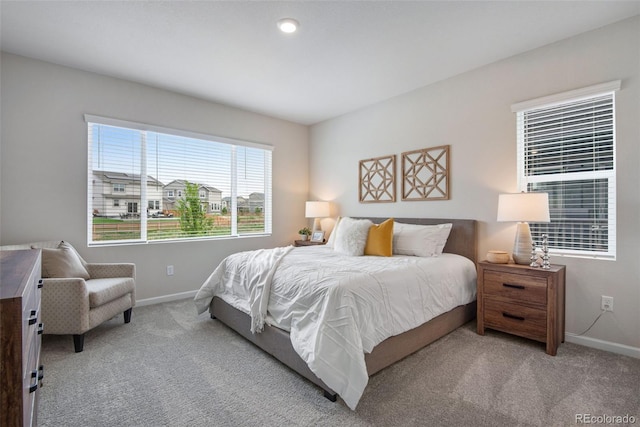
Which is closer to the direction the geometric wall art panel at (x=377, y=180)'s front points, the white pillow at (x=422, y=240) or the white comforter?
the white comforter

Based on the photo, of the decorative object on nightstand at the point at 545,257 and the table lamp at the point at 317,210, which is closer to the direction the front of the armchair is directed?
the decorative object on nightstand

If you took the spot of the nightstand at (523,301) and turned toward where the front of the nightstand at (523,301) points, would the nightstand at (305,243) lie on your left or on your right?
on your right

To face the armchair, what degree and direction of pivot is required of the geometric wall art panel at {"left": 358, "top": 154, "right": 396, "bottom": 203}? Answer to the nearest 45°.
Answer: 0° — it already faces it

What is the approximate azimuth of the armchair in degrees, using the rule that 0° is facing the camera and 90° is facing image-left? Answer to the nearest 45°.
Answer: approximately 315°

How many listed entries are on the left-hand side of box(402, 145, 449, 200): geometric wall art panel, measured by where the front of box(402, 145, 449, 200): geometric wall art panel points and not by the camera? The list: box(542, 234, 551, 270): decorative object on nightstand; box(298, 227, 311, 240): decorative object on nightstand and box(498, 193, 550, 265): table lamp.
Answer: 2

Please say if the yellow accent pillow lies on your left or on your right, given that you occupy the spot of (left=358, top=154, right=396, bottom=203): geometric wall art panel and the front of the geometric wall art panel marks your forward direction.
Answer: on your left

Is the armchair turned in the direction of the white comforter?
yes
